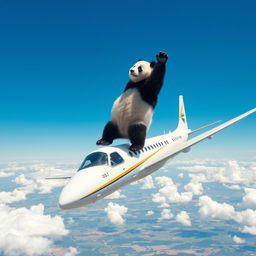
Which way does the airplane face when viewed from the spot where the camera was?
facing the viewer and to the left of the viewer
